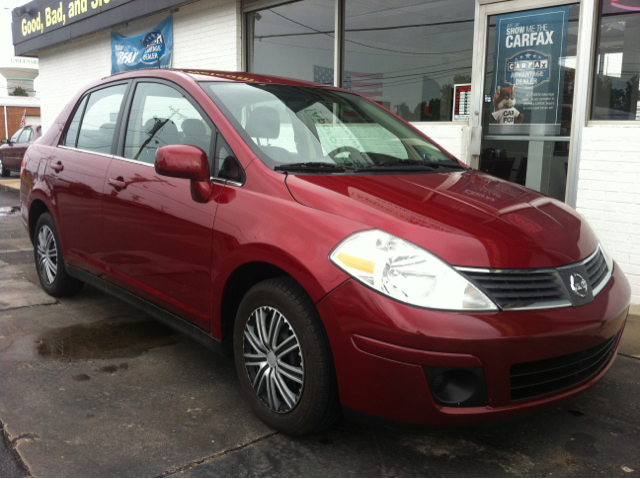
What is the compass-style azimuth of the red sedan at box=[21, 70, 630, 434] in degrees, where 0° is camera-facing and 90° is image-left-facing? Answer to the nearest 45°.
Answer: approximately 315°

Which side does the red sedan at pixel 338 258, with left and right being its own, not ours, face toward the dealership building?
left

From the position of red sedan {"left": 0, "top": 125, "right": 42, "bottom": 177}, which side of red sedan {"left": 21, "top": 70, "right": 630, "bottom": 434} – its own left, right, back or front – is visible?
back

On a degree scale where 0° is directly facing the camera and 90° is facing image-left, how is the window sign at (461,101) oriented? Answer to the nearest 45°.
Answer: approximately 0°

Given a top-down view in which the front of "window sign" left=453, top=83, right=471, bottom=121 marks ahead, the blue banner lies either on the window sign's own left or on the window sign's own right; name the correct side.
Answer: on the window sign's own right

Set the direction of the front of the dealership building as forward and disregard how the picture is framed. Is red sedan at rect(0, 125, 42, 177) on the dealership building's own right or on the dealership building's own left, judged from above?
on the dealership building's own right

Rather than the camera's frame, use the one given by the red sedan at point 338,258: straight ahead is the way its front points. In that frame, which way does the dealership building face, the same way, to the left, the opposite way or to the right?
to the right

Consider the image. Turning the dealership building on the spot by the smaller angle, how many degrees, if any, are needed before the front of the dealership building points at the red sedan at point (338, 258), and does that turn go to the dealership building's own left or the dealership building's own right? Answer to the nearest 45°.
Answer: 0° — it already faces it

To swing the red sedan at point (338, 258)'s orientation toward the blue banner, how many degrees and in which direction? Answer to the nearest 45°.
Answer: approximately 135° to its left

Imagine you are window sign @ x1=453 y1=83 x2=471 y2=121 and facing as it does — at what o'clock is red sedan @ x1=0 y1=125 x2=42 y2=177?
The red sedan is roughly at 4 o'clock from the window sign.

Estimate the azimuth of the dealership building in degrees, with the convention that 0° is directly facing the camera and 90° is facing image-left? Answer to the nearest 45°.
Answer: approximately 45°
